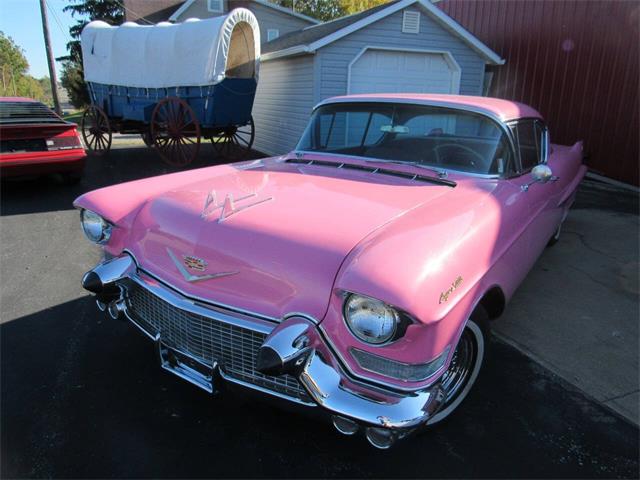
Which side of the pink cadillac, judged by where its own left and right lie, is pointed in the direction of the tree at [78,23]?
right

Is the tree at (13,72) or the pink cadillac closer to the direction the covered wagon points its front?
the tree

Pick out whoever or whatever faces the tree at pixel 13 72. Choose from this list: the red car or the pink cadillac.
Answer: the red car

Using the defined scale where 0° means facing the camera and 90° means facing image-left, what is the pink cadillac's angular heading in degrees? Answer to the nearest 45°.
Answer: approximately 45°

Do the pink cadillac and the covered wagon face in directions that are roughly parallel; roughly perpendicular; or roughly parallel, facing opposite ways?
roughly perpendicular

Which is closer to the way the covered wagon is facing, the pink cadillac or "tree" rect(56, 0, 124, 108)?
the tree

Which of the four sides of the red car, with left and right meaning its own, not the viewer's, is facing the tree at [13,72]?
front

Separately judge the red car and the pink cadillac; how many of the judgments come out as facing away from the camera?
1

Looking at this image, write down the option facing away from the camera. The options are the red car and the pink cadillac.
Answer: the red car

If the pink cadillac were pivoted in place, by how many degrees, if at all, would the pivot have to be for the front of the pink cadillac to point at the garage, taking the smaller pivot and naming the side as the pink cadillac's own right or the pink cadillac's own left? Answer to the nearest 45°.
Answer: approximately 135° to the pink cadillac's own right

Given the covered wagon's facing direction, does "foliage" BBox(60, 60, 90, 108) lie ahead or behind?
ahead

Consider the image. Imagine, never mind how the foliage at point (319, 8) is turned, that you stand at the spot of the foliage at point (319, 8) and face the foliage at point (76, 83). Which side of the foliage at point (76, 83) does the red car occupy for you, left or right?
left

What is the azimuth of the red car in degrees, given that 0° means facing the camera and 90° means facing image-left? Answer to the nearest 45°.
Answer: approximately 180°

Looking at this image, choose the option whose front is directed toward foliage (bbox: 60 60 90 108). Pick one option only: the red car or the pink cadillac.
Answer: the red car

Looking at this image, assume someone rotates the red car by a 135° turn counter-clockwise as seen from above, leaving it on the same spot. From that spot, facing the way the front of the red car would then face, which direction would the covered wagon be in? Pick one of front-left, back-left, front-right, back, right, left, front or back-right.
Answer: back
